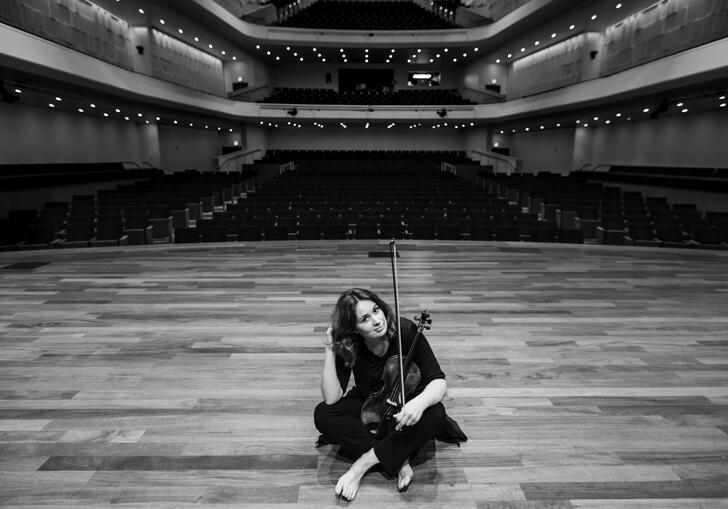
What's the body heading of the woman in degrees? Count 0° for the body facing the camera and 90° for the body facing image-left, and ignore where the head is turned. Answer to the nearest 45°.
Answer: approximately 0°

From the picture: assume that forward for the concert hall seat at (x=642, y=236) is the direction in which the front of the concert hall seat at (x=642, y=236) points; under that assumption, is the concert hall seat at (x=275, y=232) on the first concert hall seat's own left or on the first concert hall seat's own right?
on the first concert hall seat's own right

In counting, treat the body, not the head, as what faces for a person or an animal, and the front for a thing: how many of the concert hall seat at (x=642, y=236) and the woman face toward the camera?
2

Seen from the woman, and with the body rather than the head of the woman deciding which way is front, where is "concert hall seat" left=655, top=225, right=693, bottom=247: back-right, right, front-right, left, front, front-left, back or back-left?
back-left

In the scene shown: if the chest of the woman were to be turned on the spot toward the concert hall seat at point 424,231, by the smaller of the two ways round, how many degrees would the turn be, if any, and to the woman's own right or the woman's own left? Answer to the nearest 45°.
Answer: approximately 180°

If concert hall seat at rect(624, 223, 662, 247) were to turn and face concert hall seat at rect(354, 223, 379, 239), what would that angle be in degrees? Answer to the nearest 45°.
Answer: approximately 45° to its right

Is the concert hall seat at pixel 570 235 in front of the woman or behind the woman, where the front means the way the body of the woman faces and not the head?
behind

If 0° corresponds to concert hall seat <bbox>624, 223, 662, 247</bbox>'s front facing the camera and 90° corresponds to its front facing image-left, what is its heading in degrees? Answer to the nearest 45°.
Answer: approximately 0°

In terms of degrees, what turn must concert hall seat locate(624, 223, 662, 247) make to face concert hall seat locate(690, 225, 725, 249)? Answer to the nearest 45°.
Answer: approximately 90° to its left
